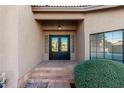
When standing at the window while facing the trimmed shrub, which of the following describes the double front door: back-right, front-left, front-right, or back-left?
back-right

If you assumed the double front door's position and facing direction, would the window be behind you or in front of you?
in front

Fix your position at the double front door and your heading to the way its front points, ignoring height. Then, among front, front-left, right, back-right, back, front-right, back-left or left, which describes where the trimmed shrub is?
front

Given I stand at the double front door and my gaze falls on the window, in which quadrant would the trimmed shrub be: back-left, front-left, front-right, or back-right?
front-right

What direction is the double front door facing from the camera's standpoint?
toward the camera
